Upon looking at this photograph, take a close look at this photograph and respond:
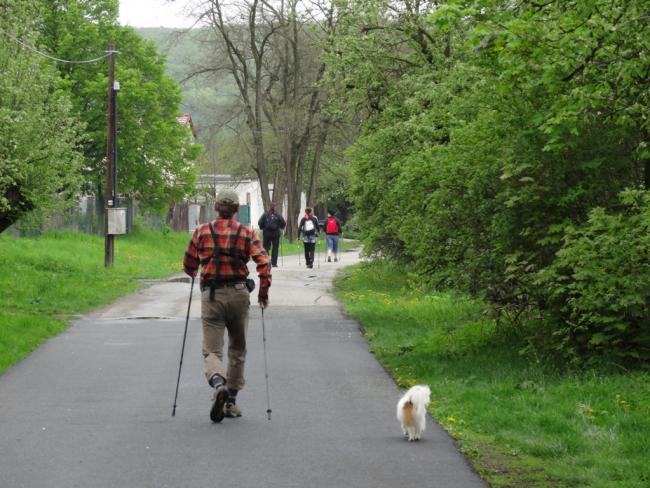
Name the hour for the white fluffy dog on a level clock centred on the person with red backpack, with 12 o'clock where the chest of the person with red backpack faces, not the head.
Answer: The white fluffy dog is roughly at 6 o'clock from the person with red backpack.

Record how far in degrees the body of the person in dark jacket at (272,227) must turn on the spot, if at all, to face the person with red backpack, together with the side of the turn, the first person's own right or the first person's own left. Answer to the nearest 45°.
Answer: approximately 45° to the first person's own right

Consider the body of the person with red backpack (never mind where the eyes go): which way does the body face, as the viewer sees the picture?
away from the camera

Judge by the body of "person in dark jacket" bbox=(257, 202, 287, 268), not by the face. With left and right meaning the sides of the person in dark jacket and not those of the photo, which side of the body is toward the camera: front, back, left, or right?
back

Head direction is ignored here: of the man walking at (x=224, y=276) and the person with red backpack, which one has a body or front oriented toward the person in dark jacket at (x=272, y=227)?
the man walking

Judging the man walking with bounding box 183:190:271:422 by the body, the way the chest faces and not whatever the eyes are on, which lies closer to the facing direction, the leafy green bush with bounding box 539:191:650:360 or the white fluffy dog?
the leafy green bush

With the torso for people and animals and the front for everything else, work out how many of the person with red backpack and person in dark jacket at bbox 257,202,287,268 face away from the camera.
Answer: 2

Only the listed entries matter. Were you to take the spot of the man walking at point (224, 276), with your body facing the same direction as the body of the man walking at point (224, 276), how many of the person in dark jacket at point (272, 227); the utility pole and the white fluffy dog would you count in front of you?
2

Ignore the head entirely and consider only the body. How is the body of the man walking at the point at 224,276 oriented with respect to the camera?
away from the camera

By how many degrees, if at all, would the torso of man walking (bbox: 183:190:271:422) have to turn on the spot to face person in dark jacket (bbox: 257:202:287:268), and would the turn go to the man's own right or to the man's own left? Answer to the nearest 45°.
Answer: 0° — they already face them

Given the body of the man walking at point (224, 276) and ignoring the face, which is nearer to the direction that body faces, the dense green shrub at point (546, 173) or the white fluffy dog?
the dense green shrub

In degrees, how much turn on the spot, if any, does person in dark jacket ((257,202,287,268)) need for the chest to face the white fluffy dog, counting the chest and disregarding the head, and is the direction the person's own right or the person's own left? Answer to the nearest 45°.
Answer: approximately 180°

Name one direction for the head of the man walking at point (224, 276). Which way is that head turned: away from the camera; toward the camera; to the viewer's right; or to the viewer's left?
away from the camera

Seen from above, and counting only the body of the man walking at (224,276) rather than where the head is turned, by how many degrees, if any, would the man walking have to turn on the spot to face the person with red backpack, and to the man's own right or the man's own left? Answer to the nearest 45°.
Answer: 0° — they already face them
